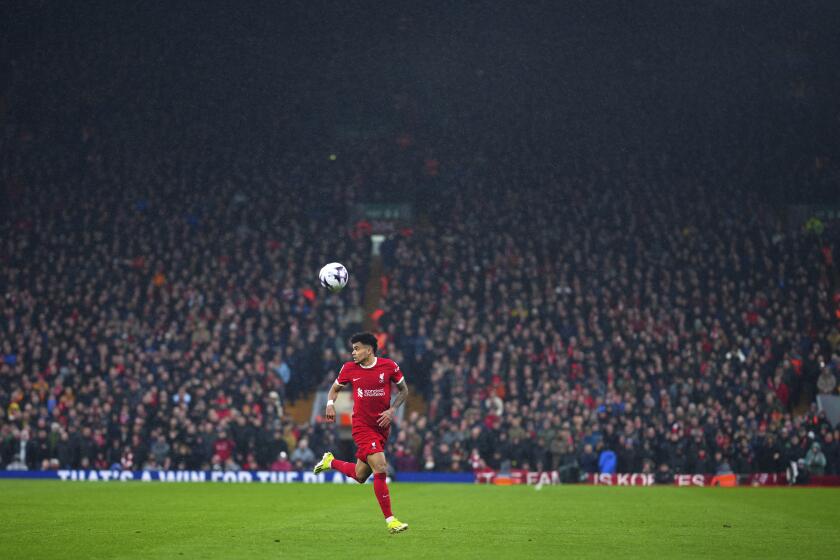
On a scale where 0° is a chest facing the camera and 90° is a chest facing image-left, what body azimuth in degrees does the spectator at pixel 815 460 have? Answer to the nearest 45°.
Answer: approximately 0°

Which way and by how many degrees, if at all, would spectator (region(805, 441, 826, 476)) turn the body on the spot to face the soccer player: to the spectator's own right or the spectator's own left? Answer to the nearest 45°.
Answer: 0° — they already face them
